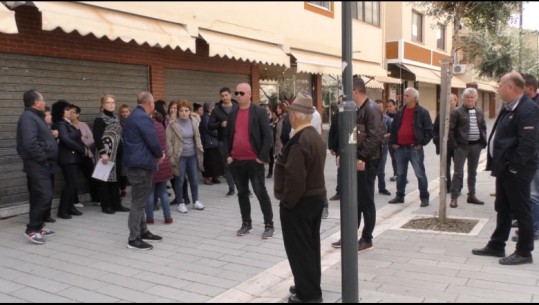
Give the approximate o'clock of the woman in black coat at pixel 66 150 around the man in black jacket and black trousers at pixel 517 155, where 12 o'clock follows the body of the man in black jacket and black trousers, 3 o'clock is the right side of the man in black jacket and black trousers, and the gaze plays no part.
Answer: The woman in black coat is roughly at 12 o'clock from the man in black jacket and black trousers.

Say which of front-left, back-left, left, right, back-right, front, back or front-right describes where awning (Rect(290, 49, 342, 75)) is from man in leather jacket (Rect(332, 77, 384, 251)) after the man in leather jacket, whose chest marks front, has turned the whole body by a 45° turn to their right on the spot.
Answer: front-right

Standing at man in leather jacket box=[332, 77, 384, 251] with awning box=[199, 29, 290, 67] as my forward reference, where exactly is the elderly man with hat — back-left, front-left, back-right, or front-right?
back-left

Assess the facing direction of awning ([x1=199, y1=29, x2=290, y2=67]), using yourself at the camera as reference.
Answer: facing the viewer and to the right of the viewer

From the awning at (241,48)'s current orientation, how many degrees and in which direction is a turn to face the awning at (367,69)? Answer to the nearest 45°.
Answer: approximately 90° to its left

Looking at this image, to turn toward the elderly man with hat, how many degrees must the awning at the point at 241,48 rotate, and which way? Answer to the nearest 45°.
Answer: approximately 45° to its right

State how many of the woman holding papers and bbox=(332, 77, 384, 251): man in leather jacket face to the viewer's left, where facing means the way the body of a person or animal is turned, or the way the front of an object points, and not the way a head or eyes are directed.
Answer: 1

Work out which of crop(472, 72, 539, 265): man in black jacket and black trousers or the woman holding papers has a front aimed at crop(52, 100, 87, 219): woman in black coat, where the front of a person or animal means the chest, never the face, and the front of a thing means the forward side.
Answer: the man in black jacket and black trousers

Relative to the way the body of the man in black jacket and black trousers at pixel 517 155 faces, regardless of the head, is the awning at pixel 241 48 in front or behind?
in front

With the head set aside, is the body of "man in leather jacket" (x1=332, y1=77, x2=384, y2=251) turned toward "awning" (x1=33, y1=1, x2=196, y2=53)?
yes

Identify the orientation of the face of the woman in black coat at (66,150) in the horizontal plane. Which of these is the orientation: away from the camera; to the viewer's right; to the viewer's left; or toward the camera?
to the viewer's right

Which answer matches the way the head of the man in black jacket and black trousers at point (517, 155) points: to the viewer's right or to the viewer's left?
to the viewer's left

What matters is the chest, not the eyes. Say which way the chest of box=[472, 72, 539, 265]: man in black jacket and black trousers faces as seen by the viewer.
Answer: to the viewer's left

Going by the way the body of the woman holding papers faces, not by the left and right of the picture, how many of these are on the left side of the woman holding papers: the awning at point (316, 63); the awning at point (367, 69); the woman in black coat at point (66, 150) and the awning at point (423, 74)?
3

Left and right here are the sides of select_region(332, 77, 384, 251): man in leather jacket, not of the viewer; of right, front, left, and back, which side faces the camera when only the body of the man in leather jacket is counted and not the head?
left

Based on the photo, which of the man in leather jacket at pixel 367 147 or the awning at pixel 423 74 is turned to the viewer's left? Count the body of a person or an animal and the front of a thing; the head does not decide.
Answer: the man in leather jacket
